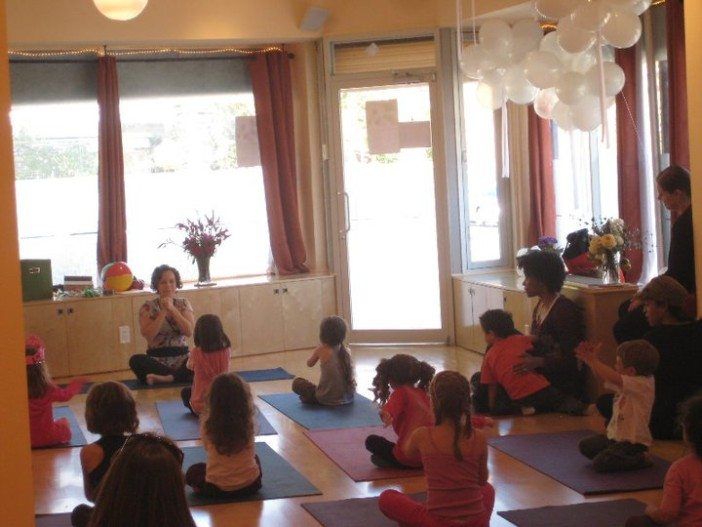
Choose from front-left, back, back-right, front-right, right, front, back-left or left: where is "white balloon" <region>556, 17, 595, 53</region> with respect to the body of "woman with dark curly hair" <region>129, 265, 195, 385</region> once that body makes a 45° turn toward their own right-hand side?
left

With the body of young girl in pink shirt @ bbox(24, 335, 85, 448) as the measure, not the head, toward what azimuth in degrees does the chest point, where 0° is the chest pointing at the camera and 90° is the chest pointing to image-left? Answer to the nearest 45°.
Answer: approximately 225°

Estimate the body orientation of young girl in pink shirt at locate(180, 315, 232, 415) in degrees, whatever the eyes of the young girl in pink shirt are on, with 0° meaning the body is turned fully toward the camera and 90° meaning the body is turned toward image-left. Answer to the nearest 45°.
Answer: approximately 135°

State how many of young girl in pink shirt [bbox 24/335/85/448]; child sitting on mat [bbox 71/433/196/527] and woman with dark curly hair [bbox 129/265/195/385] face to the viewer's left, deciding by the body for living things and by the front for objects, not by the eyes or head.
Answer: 0

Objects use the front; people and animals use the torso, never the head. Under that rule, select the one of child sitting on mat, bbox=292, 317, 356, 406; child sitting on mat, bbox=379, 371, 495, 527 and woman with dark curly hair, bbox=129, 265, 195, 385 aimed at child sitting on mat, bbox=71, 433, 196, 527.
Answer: the woman with dark curly hair

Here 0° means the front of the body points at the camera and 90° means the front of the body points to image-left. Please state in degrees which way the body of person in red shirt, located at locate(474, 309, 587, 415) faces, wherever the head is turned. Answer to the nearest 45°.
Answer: approximately 135°

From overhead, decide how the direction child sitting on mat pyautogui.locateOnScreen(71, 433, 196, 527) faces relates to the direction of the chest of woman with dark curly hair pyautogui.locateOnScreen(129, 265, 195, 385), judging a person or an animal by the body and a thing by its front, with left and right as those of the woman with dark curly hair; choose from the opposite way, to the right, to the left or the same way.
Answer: the opposite way

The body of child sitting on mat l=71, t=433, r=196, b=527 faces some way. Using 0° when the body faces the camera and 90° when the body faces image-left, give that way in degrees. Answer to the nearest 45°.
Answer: approximately 180°

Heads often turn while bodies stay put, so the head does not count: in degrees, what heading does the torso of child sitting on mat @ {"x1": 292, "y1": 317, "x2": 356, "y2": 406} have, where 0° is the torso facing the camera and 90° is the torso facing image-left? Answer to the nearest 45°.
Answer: approximately 135°

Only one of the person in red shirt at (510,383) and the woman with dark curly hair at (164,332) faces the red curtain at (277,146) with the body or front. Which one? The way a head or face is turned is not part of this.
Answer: the person in red shirt

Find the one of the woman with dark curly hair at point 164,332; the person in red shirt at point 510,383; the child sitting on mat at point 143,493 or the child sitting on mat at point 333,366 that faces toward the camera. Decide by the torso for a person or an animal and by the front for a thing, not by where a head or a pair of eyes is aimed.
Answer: the woman with dark curly hair

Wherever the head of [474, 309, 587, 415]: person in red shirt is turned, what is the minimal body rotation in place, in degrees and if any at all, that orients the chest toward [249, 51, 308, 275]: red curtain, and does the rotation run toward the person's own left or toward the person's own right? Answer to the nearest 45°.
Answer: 0° — they already face it

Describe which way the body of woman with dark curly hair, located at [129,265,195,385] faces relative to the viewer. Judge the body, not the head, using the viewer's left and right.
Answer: facing the viewer

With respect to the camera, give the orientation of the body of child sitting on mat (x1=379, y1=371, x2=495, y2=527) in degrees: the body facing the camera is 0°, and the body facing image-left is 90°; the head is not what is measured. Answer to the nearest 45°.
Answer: approximately 135°
